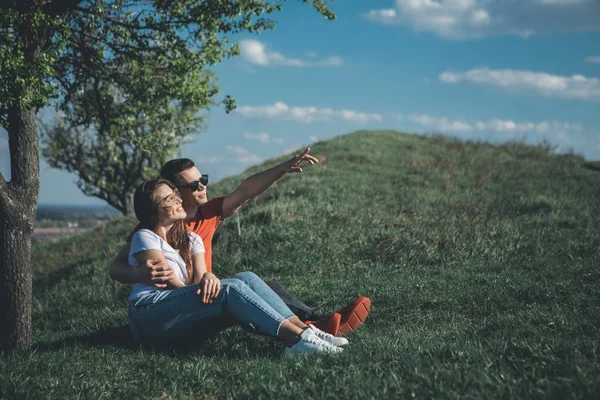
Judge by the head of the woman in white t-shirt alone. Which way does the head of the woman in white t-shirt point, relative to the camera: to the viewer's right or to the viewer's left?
to the viewer's right

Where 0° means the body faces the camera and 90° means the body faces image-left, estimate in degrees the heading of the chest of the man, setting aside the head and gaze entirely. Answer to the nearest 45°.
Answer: approximately 315°

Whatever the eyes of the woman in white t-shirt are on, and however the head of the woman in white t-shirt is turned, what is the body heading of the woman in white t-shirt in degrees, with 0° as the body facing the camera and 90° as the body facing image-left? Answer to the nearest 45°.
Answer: approximately 270°
